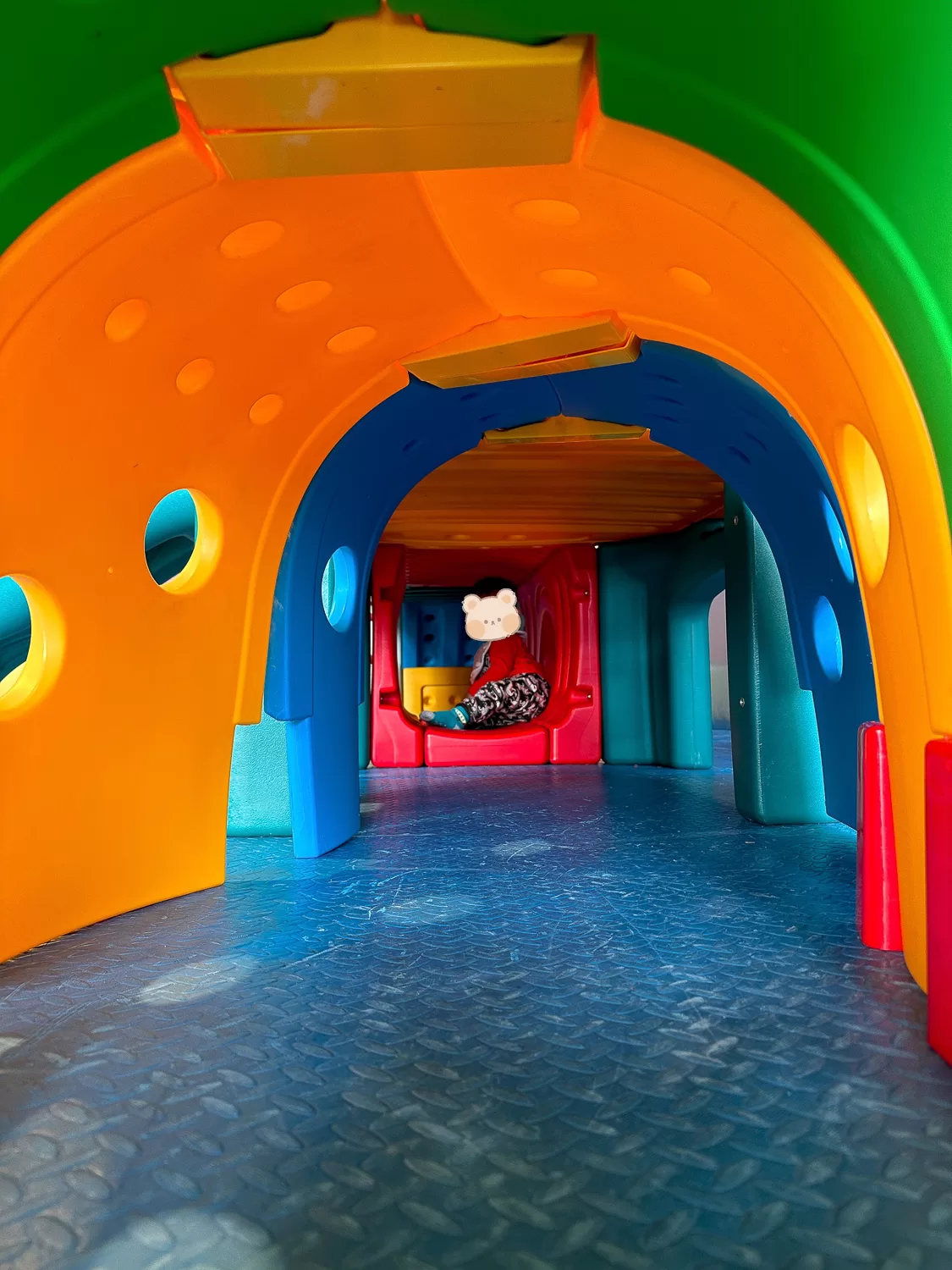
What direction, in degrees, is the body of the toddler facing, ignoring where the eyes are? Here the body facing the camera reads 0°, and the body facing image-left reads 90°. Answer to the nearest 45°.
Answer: approximately 90°
